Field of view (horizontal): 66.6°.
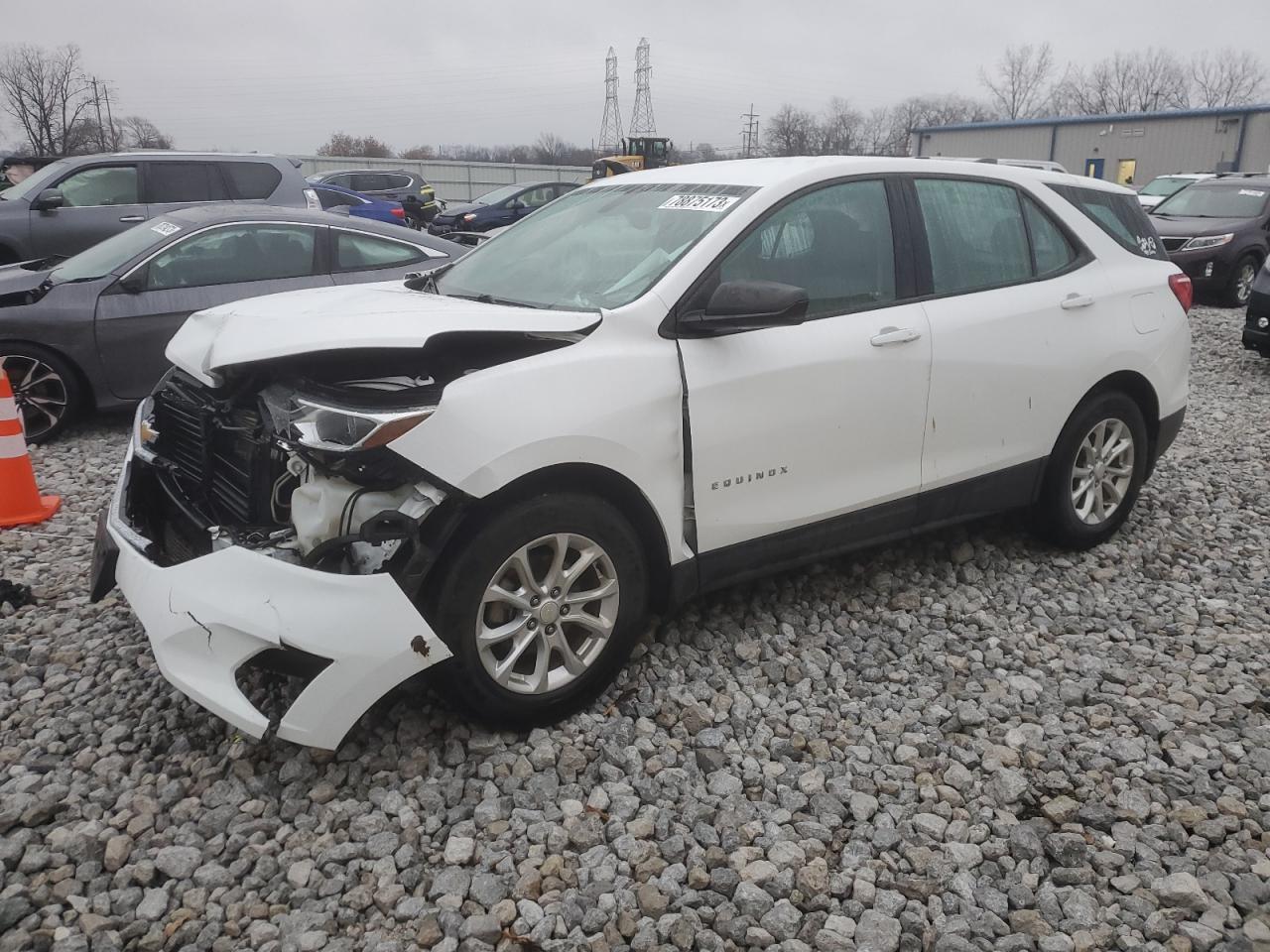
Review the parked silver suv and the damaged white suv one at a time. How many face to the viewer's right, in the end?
0

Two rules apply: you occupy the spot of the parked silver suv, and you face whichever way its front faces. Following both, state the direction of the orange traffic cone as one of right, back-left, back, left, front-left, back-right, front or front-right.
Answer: left

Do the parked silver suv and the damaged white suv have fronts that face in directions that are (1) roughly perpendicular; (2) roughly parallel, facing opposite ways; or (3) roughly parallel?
roughly parallel

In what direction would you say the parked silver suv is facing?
to the viewer's left

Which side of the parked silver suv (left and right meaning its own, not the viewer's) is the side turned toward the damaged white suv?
left

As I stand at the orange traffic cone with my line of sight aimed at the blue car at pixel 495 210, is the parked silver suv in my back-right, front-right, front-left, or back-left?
front-left

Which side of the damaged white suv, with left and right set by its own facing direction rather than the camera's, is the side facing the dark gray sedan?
right

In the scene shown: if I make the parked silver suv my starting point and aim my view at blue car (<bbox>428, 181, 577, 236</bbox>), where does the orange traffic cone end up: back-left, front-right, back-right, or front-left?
back-right

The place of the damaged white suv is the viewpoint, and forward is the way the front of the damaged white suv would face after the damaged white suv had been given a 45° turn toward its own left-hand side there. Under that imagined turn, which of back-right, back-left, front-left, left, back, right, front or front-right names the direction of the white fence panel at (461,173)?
back

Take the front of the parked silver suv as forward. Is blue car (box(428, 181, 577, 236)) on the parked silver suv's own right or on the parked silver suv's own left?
on the parked silver suv's own right

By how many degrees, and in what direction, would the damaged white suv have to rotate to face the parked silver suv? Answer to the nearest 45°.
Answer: approximately 90° to its right

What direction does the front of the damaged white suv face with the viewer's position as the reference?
facing the viewer and to the left of the viewer

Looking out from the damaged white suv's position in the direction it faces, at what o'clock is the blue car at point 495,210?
The blue car is roughly at 4 o'clock from the damaged white suv.

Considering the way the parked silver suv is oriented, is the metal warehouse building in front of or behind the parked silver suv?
behind

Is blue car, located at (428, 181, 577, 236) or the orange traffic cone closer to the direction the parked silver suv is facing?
the orange traffic cone

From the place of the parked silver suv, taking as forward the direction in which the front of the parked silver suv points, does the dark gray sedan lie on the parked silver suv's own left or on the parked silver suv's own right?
on the parked silver suv's own left

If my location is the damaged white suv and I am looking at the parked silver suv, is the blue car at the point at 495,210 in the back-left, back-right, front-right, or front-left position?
front-right

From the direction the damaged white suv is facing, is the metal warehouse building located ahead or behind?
behind
